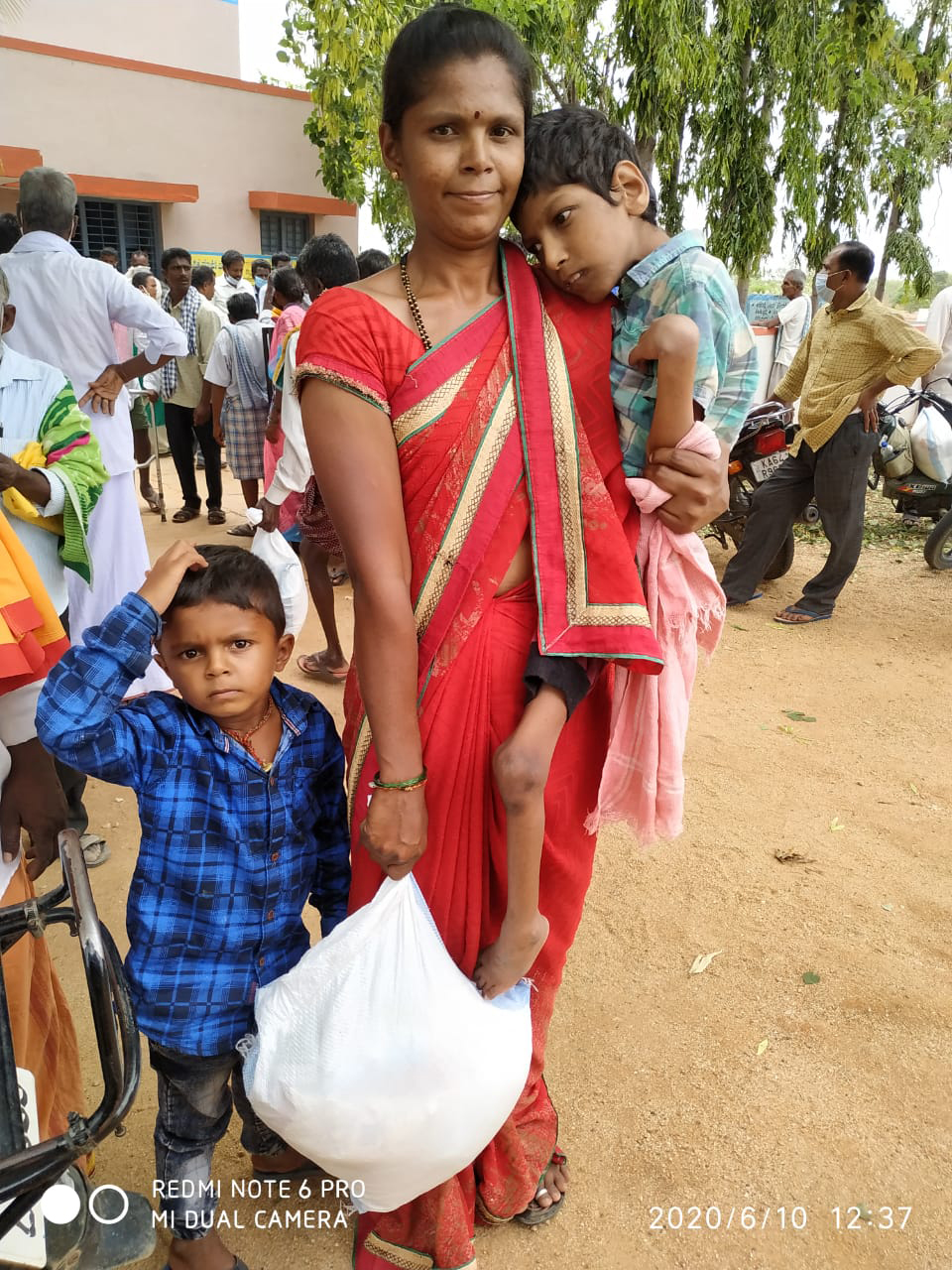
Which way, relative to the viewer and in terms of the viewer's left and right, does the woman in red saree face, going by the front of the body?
facing the viewer

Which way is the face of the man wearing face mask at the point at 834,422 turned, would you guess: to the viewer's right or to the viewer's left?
to the viewer's left

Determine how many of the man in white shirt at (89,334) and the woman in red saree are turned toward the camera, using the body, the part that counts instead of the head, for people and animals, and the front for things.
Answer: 1

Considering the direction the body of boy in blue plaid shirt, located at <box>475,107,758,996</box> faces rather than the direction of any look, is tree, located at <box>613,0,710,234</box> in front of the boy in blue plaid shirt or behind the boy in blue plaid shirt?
behind

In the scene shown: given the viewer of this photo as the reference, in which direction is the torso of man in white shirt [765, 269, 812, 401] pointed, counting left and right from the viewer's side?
facing to the left of the viewer

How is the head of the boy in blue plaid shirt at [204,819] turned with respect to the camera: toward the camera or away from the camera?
toward the camera

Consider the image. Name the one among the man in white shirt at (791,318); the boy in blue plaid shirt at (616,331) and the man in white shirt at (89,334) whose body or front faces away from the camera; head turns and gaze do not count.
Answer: the man in white shirt at (89,334)

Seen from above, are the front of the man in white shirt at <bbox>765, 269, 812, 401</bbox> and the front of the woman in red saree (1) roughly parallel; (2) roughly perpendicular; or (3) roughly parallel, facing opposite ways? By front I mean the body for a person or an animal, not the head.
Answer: roughly perpendicular

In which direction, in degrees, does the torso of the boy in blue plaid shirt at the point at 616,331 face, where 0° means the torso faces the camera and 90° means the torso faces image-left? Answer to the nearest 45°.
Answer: approximately 45°

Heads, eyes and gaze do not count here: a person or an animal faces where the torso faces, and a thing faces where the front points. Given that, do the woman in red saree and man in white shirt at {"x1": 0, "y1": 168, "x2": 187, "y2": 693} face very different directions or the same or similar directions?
very different directions

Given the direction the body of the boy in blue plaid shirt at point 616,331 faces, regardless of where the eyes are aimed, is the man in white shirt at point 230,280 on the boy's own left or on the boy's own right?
on the boy's own right

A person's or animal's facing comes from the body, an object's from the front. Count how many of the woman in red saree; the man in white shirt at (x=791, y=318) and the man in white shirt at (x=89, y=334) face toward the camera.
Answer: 1

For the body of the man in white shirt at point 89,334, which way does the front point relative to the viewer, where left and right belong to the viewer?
facing away from the viewer

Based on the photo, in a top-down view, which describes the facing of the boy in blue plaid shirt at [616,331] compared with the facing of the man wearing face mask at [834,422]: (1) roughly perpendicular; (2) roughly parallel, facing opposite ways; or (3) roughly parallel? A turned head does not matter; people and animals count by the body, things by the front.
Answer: roughly parallel

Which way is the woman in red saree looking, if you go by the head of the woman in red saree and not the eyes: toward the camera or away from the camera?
toward the camera
